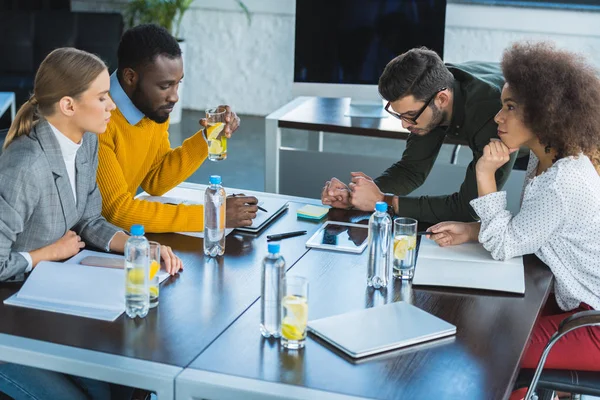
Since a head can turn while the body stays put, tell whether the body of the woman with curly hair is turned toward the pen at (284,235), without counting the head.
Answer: yes

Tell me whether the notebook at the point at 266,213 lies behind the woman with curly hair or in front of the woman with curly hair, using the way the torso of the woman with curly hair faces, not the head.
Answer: in front

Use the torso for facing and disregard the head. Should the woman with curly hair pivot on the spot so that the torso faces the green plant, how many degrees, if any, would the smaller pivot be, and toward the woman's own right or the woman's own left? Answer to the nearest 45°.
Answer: approximately 45° to the woman's own right

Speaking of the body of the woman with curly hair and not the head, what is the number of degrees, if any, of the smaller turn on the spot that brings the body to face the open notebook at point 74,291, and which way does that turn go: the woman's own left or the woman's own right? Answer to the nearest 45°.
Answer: approximately 45° to the woman's own left

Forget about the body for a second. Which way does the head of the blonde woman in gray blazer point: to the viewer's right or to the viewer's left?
to the viewer's right

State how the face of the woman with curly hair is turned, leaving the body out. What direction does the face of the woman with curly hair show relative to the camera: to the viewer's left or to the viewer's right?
to the viewer's left

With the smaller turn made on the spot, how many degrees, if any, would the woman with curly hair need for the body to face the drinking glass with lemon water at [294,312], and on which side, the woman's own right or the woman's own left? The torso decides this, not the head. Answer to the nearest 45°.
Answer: approximately 45° to the woman's own left

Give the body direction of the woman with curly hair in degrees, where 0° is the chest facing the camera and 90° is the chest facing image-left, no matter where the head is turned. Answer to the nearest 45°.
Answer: approximately 90°

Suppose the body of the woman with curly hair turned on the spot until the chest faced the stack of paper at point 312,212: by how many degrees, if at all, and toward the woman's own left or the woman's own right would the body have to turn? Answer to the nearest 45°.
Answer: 0° — they already face it

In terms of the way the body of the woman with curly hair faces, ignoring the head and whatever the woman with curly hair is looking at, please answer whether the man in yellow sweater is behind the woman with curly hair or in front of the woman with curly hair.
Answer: in front
